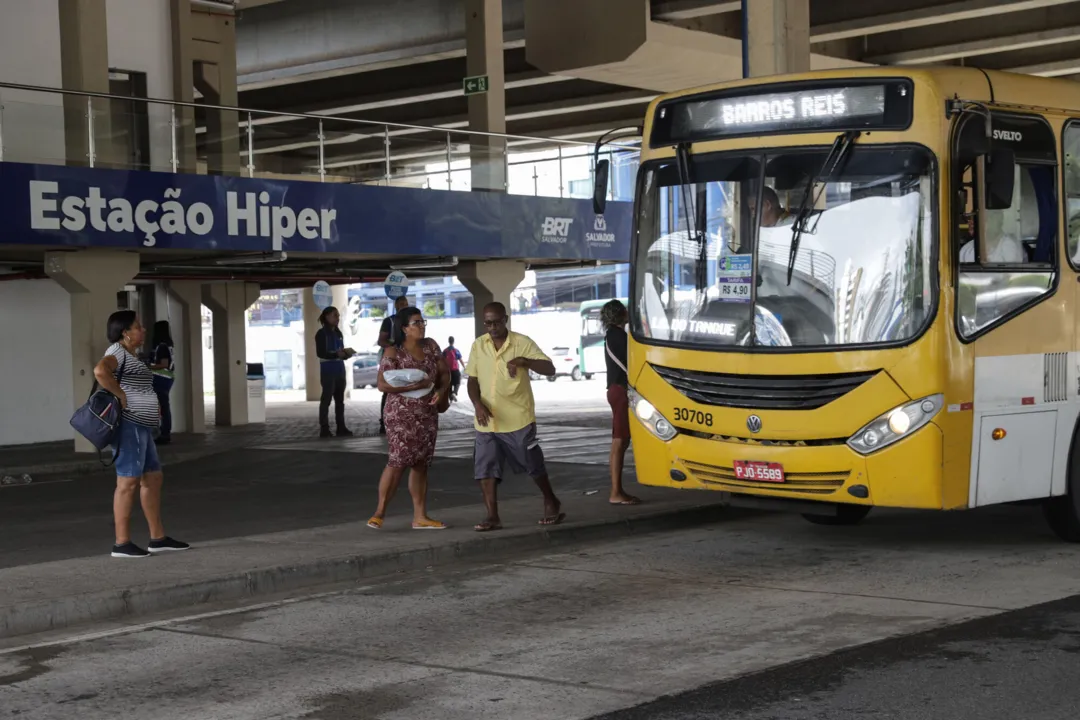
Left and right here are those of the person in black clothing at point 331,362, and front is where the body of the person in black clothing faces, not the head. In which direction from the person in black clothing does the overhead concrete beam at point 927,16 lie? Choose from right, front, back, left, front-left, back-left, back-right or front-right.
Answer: front-left

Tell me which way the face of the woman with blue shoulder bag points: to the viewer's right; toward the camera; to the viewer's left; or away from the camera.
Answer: to the viewer's right

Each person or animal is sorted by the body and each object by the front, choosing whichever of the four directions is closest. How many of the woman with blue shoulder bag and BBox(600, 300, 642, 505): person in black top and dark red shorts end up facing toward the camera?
0

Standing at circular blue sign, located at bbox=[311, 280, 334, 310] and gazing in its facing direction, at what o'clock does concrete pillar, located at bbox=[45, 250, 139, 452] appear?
The concrete pillar is roughly at 1 o'clock from the circular blue sign.

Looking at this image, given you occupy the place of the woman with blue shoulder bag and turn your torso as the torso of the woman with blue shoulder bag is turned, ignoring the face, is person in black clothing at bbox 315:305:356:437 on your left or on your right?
on your left

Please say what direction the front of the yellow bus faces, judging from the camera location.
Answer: facing the viewer and to the left of the viewer

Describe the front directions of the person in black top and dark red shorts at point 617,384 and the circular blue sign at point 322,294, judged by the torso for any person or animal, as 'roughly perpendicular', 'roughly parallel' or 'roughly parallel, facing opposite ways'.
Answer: roughly perpendicular

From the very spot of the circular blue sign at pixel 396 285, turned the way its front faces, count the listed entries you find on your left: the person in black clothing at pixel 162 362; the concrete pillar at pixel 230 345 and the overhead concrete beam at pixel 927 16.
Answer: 1

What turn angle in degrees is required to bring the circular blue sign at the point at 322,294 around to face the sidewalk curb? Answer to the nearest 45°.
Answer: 0° — it already faces it

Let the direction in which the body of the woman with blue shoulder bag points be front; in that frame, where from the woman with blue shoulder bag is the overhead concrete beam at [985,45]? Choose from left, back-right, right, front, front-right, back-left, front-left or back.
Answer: front-left

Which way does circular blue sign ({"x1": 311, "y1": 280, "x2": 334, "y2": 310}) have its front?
toward the camera

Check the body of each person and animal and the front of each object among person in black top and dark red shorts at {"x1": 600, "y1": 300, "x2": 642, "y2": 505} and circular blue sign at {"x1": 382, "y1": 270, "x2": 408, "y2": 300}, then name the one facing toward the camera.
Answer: the circular blue sign

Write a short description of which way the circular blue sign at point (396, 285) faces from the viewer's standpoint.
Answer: facing the viewer

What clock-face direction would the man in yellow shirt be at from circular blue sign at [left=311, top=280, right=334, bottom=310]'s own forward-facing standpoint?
The man in yellow shirt is roughly at 12 o'clock from the circular blue sign.

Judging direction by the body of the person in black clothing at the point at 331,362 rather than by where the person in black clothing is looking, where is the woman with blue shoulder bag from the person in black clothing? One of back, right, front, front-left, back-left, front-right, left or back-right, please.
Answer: front-right

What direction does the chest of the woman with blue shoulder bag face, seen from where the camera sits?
to the viewer's right
